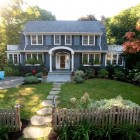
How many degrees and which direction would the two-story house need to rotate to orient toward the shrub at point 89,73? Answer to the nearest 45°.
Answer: approximately 45° to its left

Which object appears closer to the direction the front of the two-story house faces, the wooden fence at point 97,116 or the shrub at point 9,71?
the wooden fence

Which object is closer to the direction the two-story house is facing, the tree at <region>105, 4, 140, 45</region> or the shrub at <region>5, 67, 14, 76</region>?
the shrub

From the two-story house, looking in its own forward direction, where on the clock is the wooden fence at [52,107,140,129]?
The wooden fence is roughly at 12 o'clock from the two-story house.

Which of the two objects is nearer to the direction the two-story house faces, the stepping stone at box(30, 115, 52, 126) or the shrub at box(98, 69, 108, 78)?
the stepping stone

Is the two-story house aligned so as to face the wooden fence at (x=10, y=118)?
yes

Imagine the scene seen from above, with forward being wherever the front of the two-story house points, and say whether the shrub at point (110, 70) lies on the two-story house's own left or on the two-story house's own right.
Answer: on the two-story house's own left

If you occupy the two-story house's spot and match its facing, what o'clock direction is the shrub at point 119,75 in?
The shrub is roughly at 10 o'clock from the two-story house.

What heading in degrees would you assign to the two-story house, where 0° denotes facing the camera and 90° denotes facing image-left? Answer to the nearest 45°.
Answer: approximately 0°

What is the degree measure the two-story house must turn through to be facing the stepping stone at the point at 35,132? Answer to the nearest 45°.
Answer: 0° — it already faces it
